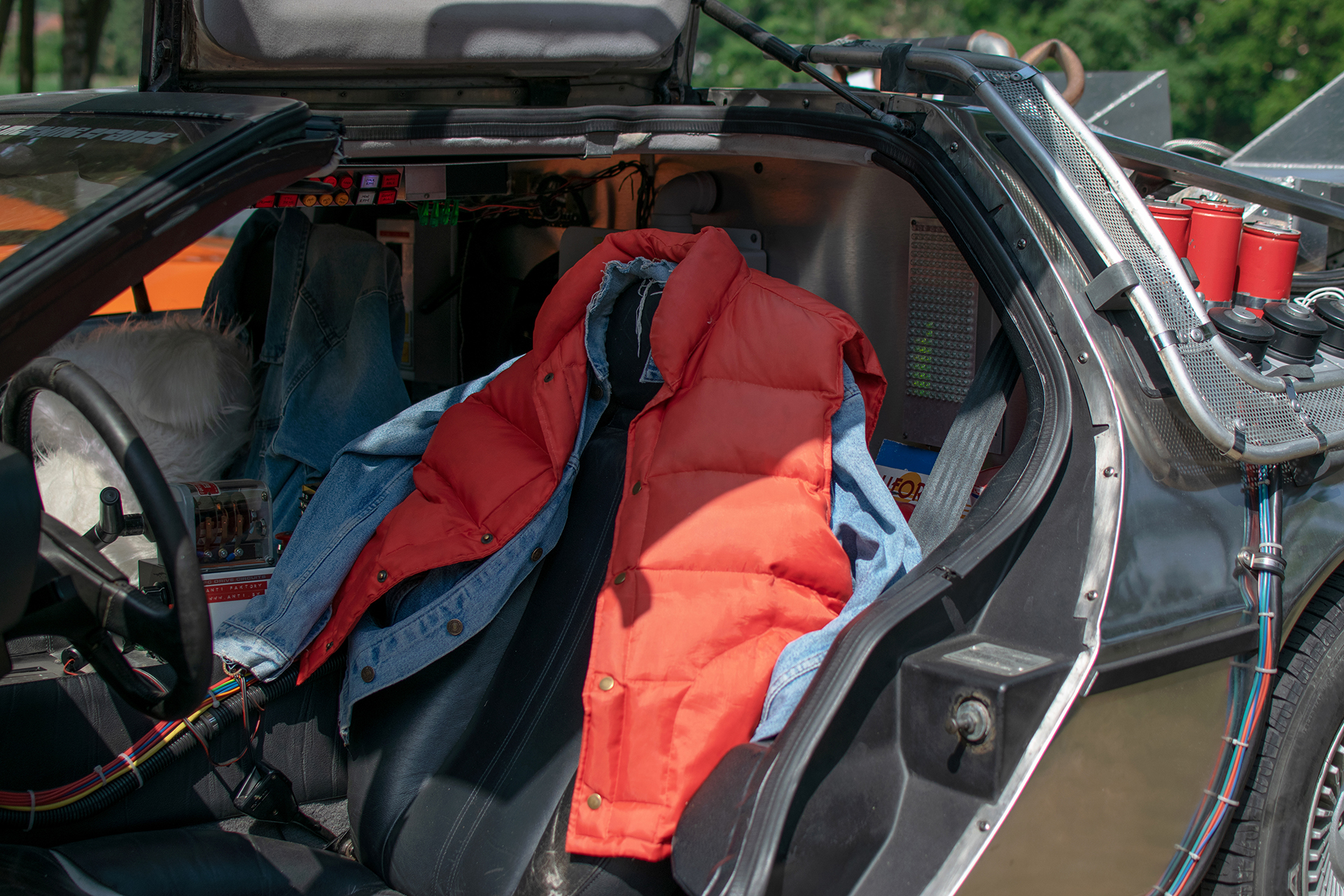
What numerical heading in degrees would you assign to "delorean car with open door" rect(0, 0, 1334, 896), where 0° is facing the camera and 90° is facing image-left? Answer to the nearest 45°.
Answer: approximately 90°

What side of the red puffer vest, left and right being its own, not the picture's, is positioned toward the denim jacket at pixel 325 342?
right

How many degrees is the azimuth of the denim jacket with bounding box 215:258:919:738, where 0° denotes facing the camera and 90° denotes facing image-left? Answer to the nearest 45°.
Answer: approximately 45°
